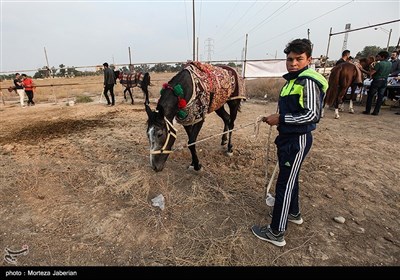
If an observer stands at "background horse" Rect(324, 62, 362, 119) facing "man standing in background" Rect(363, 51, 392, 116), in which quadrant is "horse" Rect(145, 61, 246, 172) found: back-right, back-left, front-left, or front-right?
back-right

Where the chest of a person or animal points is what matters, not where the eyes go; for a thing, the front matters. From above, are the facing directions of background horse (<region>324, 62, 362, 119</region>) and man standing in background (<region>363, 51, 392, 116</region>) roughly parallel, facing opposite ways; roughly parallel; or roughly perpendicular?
roughly perpendicular

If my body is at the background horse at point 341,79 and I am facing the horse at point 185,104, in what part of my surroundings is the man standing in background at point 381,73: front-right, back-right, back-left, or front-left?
back-left

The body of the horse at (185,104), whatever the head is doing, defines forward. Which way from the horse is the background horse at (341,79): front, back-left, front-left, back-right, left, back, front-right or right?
back

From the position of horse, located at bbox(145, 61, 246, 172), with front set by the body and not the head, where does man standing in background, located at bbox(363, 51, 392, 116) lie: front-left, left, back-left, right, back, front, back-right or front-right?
back
